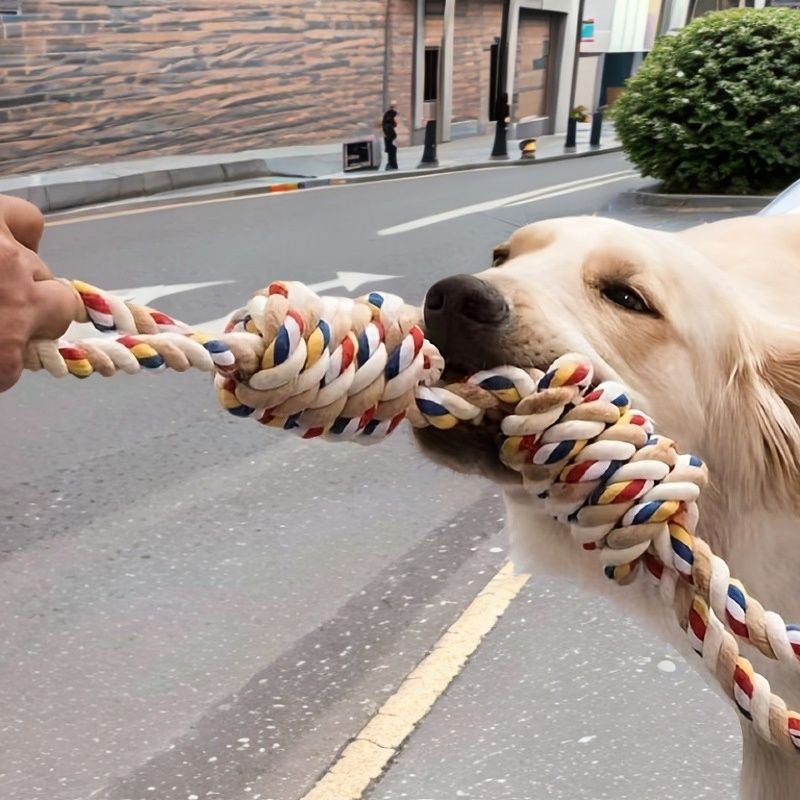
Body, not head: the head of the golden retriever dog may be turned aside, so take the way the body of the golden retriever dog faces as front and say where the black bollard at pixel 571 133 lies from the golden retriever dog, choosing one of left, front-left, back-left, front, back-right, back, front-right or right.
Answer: back-right

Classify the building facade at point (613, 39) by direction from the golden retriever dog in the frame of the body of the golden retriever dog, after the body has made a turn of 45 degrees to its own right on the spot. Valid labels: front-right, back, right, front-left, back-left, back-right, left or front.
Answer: right

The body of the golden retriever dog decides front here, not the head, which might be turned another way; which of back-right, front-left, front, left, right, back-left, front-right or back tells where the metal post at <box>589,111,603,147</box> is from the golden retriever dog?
back-right

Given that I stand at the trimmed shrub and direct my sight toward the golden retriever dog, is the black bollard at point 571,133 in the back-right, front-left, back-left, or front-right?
back-right

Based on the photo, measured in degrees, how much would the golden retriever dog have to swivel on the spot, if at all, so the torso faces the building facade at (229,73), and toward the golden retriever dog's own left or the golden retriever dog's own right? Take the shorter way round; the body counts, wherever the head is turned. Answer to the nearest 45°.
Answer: approximately 90° to the golden retriever dog's own right

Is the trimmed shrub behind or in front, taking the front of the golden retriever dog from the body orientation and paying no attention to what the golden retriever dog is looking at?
behind

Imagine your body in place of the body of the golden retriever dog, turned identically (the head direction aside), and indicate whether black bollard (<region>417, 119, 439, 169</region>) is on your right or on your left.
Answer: on your right

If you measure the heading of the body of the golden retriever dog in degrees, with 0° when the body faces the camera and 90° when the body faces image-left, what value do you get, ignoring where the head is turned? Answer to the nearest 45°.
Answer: approximately 45°
